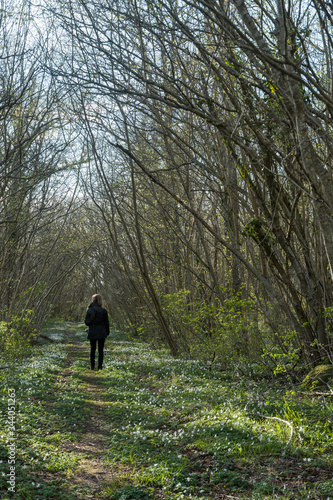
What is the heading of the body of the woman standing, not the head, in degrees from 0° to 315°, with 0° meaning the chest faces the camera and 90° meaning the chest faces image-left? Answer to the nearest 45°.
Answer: approximately 180°
